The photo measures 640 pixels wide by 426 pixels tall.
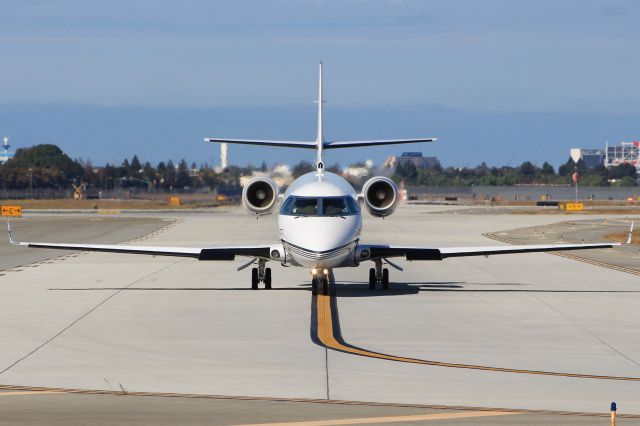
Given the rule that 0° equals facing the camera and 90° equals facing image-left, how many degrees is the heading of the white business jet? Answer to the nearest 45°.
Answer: approximately 0°
